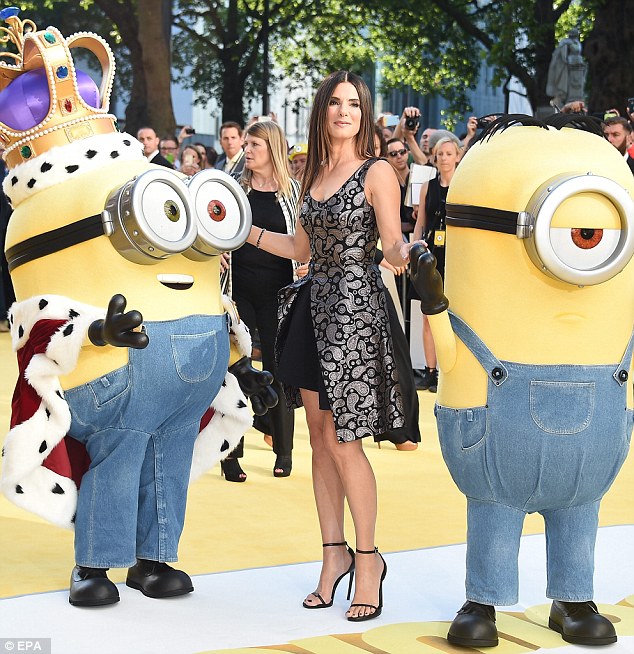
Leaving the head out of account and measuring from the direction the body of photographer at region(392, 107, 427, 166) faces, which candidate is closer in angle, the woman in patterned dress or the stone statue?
the woman in patterned dress

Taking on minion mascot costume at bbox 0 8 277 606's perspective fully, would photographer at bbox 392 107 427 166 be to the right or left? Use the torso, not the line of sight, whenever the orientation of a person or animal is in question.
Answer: on its left

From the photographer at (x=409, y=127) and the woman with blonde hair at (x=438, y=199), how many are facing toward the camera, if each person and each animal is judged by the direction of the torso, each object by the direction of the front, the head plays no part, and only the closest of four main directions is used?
2

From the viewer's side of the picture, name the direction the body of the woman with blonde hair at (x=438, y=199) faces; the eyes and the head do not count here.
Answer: toward the camera

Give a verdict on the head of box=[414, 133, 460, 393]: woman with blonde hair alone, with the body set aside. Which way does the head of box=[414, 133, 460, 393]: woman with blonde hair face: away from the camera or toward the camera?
toward the camera

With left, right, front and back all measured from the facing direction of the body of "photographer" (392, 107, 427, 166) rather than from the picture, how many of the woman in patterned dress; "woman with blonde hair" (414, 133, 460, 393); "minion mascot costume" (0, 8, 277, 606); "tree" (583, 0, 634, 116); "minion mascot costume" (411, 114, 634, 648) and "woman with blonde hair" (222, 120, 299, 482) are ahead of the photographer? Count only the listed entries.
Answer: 5

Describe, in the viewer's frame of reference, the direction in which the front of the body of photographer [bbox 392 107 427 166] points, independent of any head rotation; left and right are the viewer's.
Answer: facing the viewer

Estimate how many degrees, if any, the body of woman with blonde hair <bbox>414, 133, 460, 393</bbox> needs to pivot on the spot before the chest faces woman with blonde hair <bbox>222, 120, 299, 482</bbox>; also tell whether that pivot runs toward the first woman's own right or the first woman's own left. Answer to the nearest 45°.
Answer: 0° — they already face them

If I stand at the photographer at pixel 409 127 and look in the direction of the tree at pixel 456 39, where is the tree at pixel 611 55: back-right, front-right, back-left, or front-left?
front-right

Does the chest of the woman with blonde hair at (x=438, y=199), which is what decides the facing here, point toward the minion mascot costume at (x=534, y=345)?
yes

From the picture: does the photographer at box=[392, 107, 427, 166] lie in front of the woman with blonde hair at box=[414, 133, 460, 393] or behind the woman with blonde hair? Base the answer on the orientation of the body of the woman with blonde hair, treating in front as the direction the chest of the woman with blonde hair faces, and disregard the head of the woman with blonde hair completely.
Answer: behind

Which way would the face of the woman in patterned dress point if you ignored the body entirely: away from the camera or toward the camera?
toward the camera

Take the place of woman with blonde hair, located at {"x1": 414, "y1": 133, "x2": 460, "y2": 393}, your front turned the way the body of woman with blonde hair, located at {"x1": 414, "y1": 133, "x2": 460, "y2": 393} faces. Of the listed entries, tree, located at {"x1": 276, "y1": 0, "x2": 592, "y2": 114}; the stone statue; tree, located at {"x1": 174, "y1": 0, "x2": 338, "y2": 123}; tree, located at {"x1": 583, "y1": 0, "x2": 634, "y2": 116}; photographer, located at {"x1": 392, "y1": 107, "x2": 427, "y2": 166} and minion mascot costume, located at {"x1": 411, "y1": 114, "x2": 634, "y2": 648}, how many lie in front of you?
1

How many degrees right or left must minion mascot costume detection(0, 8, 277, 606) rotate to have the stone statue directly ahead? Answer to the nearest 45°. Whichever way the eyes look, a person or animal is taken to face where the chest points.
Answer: approximately 90° to its left
